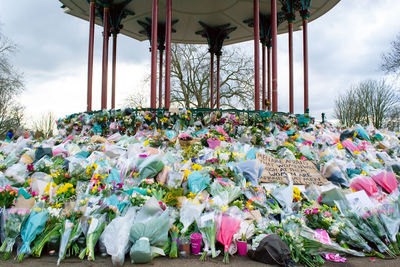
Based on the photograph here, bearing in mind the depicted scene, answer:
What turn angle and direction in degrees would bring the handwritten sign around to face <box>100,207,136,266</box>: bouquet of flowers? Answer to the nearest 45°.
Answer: approximately 45° to its right

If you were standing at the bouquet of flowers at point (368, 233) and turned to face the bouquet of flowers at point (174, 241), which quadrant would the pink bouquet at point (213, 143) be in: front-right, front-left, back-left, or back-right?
front-right

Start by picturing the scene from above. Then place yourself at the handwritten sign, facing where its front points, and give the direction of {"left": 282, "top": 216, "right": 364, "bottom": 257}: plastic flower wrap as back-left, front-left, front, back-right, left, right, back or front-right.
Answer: front

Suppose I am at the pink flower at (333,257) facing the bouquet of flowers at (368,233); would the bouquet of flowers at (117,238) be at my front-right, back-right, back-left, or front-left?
back-left

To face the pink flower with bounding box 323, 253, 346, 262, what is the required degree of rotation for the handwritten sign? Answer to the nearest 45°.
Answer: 0° — it already faces it

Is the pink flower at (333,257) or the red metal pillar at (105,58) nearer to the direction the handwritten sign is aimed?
the pink flower

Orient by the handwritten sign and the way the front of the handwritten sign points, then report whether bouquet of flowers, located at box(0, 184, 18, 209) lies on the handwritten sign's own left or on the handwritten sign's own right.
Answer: on the handwritten sign's own right

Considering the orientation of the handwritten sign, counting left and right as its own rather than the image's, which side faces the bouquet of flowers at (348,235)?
front

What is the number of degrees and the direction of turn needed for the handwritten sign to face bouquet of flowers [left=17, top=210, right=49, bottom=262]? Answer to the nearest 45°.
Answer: approximately 45° to its right

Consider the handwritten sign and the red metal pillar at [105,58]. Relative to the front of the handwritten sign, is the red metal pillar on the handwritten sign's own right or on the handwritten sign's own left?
on the handwritten sign's own right

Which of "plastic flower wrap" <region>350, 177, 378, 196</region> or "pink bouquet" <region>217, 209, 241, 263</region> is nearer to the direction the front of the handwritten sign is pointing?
the pink bouquet

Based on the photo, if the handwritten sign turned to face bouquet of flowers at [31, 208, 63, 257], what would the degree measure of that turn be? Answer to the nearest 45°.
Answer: approximately 45° to its right

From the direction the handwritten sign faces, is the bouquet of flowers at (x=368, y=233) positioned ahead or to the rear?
ahead

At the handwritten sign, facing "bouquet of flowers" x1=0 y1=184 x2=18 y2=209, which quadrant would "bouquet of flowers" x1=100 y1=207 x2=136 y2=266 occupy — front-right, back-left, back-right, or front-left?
front-left

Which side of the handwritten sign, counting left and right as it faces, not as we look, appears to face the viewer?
front

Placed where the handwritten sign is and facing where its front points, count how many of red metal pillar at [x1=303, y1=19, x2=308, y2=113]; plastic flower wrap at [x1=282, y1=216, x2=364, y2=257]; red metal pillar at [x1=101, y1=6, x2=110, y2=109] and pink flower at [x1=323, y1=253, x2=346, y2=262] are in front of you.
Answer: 2
